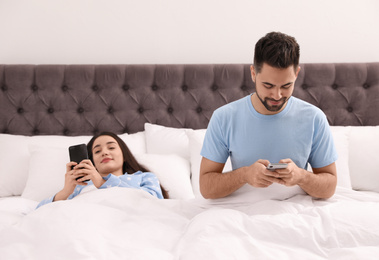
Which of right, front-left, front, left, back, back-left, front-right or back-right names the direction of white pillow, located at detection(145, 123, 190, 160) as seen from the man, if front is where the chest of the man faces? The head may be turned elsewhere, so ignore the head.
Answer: back-right

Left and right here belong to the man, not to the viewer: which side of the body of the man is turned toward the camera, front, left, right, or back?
front

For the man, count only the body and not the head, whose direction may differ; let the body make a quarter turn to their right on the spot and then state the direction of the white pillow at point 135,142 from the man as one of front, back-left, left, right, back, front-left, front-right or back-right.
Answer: front-right

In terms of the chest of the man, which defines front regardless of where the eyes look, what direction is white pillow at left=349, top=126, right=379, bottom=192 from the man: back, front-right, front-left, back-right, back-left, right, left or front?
back-left

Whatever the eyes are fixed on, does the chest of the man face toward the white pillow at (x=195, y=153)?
no

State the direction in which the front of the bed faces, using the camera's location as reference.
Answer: facing the viewer

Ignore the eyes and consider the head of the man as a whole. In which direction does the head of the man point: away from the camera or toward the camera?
toward the camera
